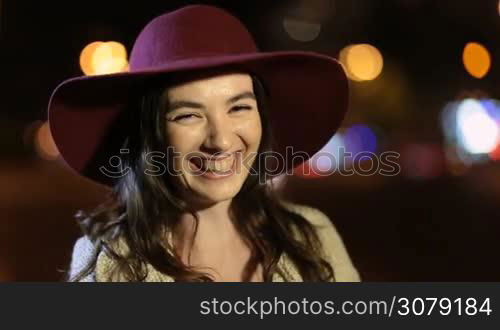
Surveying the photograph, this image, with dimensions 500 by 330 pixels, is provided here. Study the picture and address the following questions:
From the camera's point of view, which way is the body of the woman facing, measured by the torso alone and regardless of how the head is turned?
toward the camera

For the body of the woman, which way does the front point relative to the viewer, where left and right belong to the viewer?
facing the viewer
